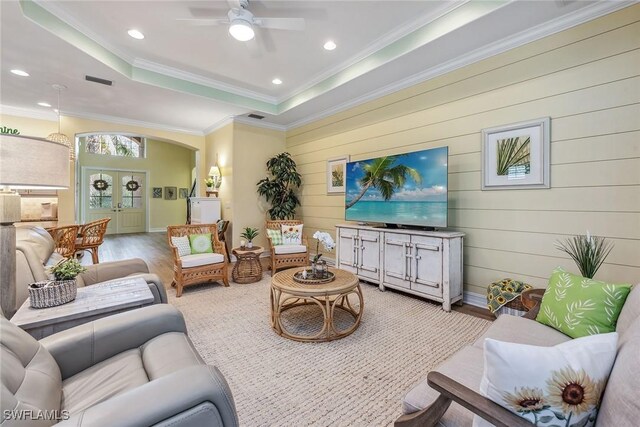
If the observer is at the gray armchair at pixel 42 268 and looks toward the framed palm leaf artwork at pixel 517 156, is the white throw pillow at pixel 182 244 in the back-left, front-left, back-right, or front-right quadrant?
front-left

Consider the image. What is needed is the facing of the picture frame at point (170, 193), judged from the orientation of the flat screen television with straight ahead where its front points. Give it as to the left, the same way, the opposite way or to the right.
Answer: to the left

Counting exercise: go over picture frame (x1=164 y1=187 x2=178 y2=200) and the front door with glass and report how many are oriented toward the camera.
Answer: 2

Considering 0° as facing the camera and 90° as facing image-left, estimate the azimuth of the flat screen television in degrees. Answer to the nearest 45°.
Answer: approximately 45°

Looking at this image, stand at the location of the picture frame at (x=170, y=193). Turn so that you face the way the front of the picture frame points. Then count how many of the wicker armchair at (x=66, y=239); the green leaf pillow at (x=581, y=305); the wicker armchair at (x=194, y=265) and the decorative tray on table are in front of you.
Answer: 4

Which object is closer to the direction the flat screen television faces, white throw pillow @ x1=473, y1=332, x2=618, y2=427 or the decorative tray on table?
the decorative tray on table

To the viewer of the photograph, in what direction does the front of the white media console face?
facing the viewer and to the left of the viewer

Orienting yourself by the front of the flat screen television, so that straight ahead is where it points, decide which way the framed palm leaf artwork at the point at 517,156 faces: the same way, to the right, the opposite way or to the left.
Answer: the same way

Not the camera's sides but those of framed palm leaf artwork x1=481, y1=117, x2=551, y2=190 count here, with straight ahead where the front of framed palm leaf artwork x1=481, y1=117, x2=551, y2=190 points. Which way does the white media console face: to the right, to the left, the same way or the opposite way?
the same way

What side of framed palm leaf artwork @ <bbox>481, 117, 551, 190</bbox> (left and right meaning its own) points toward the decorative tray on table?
front

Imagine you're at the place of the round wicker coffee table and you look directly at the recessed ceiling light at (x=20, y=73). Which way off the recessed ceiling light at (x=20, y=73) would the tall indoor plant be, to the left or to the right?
right

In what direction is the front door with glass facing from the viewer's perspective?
toward the camera

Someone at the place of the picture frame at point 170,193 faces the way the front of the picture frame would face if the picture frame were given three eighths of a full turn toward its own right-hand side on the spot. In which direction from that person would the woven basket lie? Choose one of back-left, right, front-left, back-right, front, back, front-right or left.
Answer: back-left
